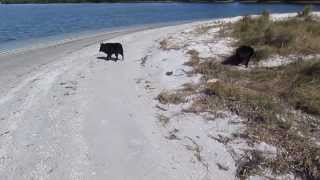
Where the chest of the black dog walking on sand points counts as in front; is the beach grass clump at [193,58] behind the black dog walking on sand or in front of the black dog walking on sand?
behind

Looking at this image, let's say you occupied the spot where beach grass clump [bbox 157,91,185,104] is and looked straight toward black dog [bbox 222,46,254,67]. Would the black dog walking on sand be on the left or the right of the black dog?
left

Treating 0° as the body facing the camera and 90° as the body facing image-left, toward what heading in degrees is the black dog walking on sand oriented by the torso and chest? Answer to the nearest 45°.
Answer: approximately 90°

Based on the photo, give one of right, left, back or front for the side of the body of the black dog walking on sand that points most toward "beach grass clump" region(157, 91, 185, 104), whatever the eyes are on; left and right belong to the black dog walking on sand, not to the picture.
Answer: left
